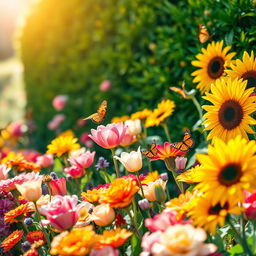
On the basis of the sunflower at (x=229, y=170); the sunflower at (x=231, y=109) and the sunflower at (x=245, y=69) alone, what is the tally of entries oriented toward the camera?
3

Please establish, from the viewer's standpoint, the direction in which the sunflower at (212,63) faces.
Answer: facing the viewer and to the right of the viewer

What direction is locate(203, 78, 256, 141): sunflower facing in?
toward the camera

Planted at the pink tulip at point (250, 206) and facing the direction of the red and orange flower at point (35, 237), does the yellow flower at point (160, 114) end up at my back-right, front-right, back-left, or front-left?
front-right

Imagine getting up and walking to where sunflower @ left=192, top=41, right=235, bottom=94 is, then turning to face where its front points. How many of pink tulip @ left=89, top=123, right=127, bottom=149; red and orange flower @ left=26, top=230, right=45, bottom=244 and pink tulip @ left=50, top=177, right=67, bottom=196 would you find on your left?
0

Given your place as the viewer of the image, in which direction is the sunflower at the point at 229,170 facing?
facing the viewer

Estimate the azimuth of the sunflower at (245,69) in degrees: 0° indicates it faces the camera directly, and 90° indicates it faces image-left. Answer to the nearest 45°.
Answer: approximately 0°

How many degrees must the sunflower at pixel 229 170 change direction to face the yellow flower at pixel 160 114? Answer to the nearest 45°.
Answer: approximately 180°

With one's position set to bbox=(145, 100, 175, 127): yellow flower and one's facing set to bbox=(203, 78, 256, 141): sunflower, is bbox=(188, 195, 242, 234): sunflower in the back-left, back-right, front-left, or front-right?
front-right
